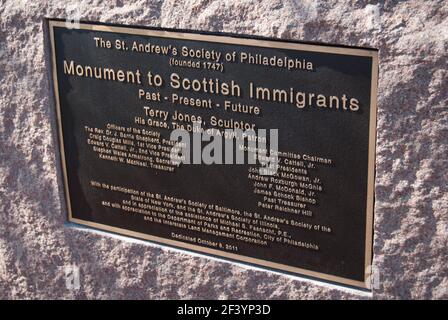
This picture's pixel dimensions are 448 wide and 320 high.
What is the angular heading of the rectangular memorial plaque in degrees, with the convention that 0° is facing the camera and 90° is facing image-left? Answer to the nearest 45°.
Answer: approximately 45°
